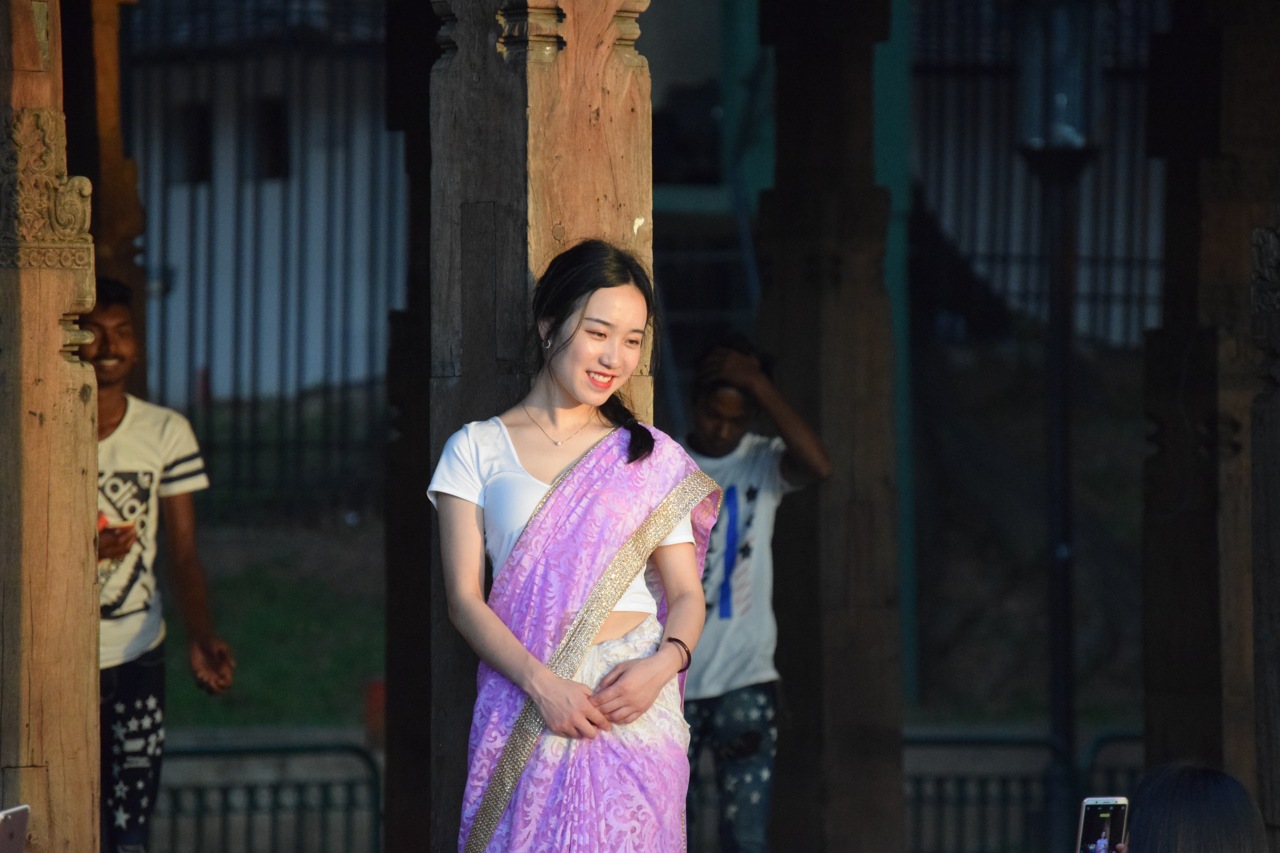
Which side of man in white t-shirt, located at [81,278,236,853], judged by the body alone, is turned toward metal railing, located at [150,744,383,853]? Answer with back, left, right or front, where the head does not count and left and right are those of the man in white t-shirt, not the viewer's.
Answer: back

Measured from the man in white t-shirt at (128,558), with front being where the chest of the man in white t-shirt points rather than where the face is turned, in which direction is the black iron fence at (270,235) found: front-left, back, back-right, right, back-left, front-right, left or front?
back

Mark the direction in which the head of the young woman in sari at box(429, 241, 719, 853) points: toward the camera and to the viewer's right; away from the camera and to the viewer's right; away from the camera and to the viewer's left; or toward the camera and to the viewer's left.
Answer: toward the camera and to the viewer's right

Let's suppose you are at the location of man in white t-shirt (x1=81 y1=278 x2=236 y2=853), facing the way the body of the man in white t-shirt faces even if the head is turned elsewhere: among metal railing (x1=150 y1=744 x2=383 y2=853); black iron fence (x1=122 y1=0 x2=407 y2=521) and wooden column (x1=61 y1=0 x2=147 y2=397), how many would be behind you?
3

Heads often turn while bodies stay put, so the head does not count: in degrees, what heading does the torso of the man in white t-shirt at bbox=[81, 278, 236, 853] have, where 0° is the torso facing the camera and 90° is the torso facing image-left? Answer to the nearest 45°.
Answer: approximately 0°

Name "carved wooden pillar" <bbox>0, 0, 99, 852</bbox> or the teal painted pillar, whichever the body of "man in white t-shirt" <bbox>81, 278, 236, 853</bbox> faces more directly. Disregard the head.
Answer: the carved wooden pillar

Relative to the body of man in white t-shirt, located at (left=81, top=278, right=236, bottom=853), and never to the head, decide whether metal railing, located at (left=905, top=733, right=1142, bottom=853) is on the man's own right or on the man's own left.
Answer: on the man's own left

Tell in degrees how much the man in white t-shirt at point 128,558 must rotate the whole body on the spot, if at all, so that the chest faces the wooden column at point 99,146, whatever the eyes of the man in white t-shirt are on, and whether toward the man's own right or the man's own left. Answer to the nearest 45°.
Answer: approximately 180°

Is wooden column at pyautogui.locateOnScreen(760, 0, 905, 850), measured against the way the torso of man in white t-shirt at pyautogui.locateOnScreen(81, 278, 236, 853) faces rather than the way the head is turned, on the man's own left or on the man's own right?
on the man's own left

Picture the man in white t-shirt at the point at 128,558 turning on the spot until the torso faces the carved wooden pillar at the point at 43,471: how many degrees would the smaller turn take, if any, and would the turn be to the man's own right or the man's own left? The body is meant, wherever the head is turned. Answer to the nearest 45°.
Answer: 0° — they already face it

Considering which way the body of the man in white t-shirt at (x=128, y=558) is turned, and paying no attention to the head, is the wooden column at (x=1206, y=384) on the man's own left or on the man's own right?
on the man's own left
